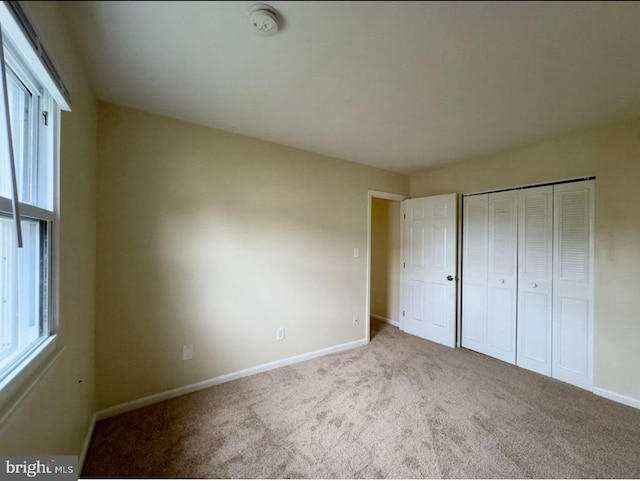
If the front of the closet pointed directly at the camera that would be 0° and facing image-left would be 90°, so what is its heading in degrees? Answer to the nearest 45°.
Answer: approximately 45°

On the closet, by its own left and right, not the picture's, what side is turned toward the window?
front

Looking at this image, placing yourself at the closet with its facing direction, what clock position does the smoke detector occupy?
The smoke detector is roughly at 11 o'clock from the closet.

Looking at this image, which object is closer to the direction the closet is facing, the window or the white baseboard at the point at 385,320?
the window

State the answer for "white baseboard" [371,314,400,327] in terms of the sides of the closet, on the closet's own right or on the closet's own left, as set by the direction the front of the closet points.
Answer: on the closet's own right

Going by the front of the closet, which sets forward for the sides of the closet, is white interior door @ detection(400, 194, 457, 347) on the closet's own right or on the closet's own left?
on the closet's own right
